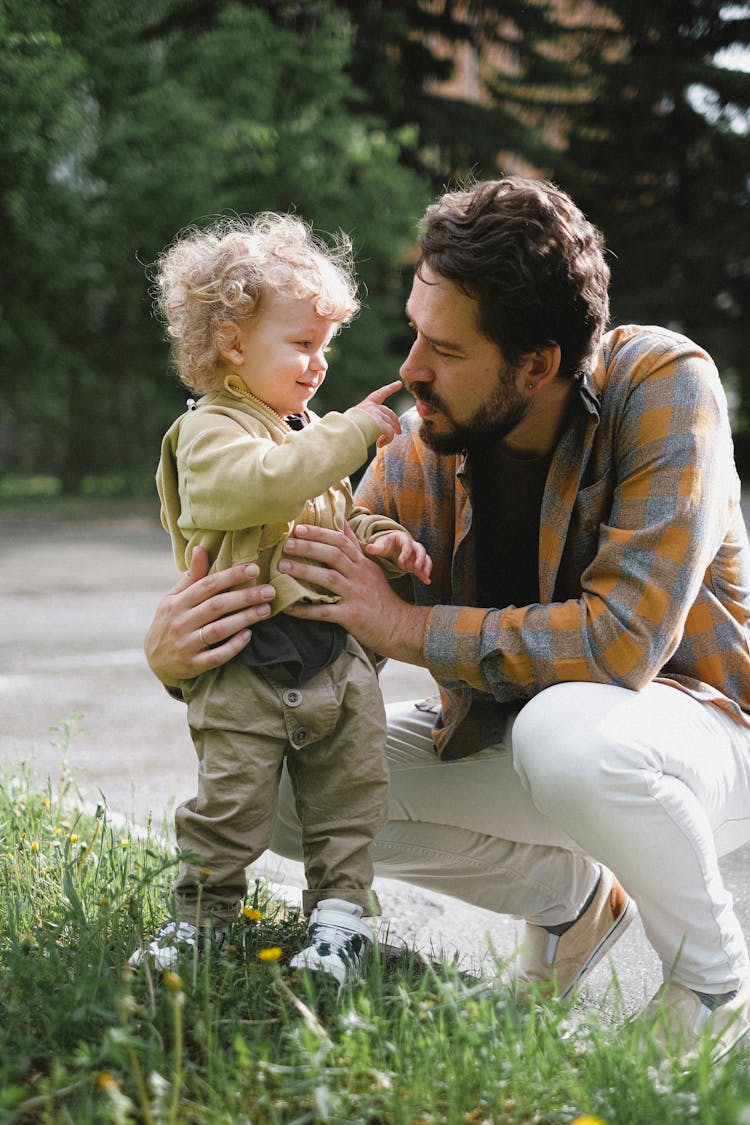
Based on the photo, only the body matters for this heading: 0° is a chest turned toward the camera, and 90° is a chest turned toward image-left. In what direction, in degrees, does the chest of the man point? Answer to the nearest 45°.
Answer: approximately 45°

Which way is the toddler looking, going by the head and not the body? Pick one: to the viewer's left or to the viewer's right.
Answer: to the viewer's right

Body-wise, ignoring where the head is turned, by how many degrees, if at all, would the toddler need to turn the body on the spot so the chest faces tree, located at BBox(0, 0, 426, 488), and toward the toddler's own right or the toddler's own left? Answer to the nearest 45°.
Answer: approximately 135° to the toddler's own left

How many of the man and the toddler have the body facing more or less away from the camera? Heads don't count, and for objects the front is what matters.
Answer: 0

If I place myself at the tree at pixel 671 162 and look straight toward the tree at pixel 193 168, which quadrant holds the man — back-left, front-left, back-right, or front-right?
front-left
